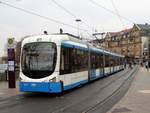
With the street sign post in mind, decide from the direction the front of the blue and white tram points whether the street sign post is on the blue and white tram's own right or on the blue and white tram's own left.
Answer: on the blue and white tram's own right
